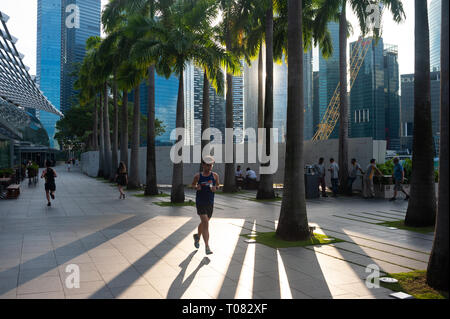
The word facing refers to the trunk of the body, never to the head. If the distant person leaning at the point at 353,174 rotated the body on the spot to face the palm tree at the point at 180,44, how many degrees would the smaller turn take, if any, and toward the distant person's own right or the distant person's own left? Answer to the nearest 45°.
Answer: approximately 135° to the distant person's own right

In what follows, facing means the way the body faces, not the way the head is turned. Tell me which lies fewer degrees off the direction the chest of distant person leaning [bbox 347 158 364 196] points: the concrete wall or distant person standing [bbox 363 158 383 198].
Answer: the distant person standing
